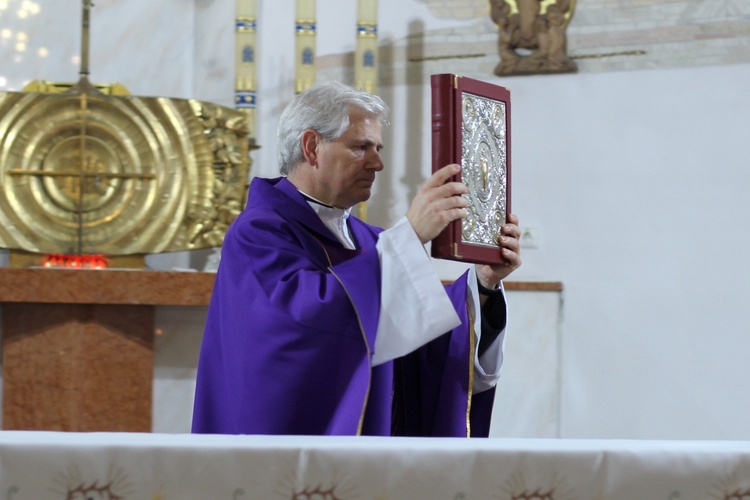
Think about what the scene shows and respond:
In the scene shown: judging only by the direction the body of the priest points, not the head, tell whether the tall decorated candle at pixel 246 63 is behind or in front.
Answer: behind

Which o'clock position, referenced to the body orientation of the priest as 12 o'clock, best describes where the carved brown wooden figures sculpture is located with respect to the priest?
The carved brown wooden figures sculpture is roughly at 8 o'clock from the priest.

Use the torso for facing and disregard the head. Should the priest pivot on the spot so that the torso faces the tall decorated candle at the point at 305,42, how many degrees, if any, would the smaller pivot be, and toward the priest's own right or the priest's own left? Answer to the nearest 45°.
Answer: approximately 135° to the priest's own left

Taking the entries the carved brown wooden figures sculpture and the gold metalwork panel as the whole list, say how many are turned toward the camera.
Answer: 2

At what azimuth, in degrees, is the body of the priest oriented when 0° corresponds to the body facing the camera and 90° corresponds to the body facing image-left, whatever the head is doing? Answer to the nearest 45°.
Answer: approximately 315°

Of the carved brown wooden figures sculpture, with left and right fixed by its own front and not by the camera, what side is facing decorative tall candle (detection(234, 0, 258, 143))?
right

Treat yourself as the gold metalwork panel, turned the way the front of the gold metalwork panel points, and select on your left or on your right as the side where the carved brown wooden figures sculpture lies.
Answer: on your left

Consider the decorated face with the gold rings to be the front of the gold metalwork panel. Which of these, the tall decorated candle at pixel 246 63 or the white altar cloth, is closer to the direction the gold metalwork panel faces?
the white altar cloth

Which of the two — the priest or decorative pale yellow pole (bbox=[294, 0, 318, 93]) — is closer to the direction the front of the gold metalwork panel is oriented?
the priest

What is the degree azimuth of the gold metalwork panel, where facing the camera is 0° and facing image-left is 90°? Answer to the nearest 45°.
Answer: approximately 0°

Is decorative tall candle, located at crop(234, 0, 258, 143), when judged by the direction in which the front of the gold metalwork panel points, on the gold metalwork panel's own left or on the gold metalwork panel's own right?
on the gold metalwork panel's own left
